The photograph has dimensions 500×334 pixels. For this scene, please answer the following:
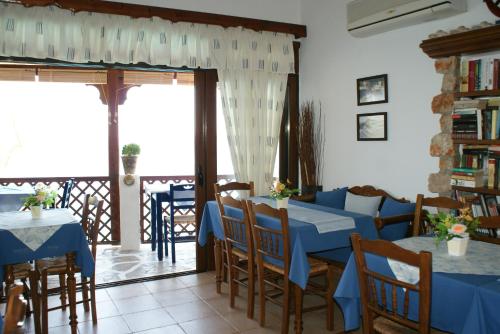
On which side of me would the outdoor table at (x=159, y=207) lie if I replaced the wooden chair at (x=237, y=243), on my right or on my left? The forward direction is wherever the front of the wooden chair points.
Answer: on my left

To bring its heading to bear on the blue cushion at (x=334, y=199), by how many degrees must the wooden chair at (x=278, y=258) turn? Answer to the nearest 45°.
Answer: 0° — it already faces it

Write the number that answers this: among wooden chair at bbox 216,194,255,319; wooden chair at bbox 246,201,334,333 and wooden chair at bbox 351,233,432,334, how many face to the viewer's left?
0

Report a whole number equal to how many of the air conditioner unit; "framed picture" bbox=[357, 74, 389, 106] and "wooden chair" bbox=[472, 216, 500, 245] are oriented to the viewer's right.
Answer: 0

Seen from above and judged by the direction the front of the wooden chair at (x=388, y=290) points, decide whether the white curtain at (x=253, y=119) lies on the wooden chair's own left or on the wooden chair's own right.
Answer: on the wooden chair's own left

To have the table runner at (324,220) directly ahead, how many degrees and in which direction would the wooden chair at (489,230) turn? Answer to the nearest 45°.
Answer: approximately 45° to its right

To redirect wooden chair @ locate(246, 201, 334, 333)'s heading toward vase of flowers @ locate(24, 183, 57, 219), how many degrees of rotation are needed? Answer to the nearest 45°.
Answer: approximately 135° to its left

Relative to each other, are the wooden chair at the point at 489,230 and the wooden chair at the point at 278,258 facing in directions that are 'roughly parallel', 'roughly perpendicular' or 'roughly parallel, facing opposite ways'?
roughly parallel, facing opposite ways

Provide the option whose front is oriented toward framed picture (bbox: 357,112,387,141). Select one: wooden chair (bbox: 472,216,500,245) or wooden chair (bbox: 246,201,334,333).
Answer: wooden chair (bbox: 246,201,334,333)

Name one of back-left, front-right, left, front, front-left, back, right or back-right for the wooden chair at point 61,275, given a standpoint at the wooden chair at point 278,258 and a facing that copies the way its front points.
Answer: back-left

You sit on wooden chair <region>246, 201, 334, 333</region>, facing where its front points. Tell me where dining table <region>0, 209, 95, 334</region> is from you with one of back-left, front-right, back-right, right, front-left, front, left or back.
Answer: back-left

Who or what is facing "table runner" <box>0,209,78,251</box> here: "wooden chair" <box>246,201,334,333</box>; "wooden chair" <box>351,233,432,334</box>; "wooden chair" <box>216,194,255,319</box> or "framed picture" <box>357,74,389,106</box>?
the framed picture

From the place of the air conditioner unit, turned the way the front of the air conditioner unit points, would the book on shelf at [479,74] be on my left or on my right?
on my left

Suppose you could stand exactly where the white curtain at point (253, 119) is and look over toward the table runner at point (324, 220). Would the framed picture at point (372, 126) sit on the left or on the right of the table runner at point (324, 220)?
left

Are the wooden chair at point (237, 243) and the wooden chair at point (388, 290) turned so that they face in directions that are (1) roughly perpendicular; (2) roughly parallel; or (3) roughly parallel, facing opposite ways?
roughly parallel
